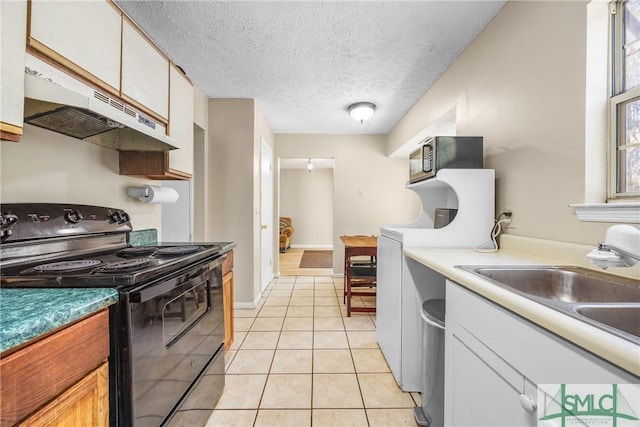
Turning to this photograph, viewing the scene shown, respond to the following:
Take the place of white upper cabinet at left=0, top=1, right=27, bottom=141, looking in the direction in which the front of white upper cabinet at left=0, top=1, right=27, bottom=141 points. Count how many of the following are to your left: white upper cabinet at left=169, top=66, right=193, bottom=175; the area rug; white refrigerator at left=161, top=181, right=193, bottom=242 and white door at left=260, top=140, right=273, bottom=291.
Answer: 4

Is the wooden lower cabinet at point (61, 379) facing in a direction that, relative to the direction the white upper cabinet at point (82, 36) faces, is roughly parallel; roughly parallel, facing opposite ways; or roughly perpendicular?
roughly parallel

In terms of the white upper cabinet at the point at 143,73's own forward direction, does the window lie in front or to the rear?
in front

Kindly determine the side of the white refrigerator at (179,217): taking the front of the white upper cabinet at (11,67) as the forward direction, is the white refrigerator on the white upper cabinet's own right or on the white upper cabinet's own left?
on the white upper cabinet's own left

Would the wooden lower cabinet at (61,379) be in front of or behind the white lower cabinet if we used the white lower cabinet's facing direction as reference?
in front

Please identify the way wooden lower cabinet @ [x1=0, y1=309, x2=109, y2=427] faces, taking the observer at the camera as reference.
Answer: facing the viewer and to the right of the viewer

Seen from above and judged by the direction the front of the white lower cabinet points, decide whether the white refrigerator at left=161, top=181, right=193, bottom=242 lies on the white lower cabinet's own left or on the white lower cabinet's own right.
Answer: on the white lower cabinet's own right

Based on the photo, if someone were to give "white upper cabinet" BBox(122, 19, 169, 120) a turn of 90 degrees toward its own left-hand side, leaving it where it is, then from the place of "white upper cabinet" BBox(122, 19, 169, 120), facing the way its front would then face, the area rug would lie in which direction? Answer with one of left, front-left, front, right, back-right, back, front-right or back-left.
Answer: front

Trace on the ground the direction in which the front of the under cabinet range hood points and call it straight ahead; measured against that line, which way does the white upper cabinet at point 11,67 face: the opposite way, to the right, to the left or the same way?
the same way

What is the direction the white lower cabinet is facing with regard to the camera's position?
facing the viewer and to the left of the viewer

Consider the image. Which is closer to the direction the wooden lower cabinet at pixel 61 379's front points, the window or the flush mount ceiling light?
the window

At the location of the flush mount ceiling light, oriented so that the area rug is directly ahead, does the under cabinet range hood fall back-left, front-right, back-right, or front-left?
back-left

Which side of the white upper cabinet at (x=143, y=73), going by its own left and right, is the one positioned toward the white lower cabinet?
front

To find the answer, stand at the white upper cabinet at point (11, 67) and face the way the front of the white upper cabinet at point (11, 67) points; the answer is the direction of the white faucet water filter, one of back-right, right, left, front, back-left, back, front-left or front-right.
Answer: front

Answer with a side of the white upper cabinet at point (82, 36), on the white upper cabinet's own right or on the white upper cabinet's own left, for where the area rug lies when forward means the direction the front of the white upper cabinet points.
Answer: on the white upper cabinet's own left

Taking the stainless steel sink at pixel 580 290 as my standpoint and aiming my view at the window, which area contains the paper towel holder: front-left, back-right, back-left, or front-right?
back-left

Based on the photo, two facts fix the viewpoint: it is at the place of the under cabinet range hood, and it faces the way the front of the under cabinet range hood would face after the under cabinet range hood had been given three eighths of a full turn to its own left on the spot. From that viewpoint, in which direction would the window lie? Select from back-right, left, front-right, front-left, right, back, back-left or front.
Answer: back-right

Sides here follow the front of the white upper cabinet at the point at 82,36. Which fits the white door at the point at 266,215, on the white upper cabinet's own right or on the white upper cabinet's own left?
on the white upper cabinet's own left

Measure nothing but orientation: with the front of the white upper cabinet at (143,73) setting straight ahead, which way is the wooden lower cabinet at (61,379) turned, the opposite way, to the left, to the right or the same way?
the same way

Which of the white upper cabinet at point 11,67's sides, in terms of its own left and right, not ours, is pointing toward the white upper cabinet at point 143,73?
left

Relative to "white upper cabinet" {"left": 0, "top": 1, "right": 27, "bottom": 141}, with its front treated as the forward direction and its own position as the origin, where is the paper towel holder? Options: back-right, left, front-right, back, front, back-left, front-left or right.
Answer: left
